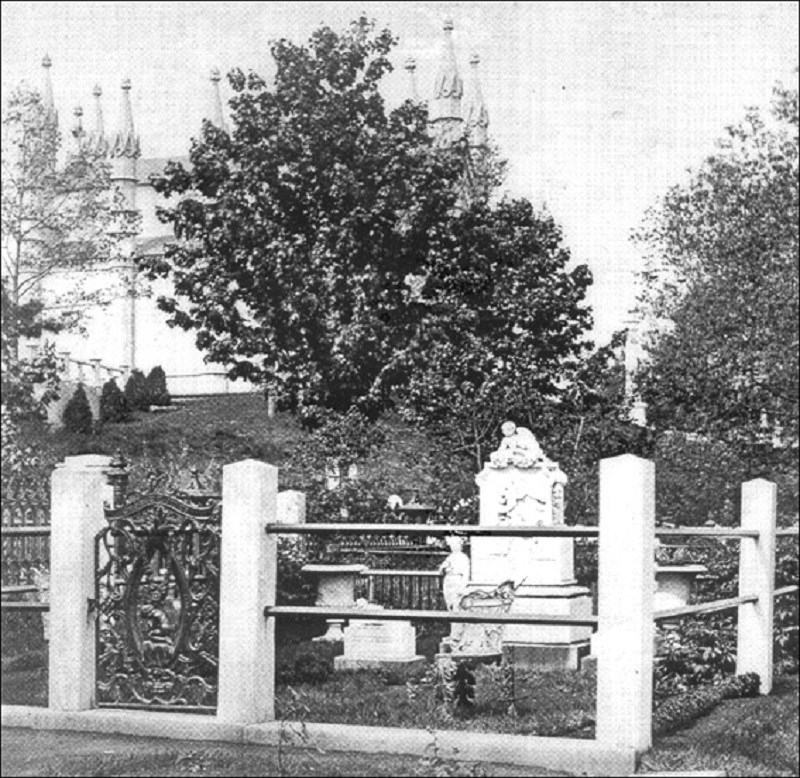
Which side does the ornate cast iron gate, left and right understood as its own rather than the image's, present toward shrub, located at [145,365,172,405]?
back

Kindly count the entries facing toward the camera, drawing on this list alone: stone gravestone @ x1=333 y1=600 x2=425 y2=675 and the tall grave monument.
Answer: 2

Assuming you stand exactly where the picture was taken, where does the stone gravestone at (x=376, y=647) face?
facing the viewer

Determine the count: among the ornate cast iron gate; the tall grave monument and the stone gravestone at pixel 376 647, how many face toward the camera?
3

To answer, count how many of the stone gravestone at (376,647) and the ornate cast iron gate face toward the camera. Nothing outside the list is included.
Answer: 2

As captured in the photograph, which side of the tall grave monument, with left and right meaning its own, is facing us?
front

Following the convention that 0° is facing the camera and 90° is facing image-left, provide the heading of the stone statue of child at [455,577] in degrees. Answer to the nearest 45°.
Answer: approximately 45°

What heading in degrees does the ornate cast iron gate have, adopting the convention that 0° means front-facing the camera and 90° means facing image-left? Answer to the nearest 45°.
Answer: approximately 0°

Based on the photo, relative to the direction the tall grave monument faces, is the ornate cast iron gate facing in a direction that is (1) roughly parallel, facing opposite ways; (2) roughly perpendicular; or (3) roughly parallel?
roughly parallel
